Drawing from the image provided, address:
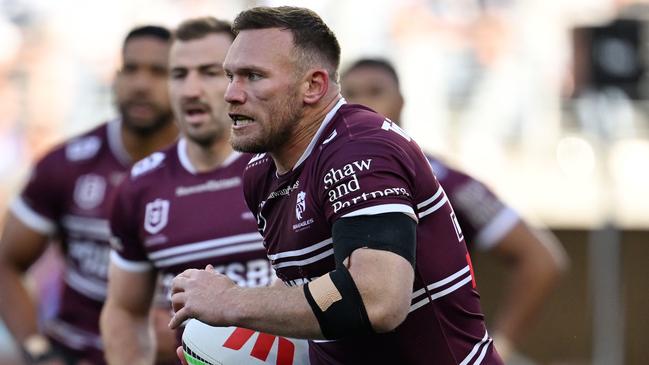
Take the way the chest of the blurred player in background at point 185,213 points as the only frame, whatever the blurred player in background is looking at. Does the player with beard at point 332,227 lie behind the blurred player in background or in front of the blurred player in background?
in front

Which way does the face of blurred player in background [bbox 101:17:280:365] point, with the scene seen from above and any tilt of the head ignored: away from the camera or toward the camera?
toward the camera

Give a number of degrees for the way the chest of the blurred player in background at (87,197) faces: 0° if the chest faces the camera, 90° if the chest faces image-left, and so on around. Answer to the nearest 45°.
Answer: approximately 0°

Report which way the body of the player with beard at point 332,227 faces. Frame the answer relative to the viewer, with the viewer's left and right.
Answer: facing the viewer and to the left of the viewer

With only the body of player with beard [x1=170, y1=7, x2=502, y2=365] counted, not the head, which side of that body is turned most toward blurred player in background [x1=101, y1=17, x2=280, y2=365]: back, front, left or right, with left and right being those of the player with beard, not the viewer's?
right

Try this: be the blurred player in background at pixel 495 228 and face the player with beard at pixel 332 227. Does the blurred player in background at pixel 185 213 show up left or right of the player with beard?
right

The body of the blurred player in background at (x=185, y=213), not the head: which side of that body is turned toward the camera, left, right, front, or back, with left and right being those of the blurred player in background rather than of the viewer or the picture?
front

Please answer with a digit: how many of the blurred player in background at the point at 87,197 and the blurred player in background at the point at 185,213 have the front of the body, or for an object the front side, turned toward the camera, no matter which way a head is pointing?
2
